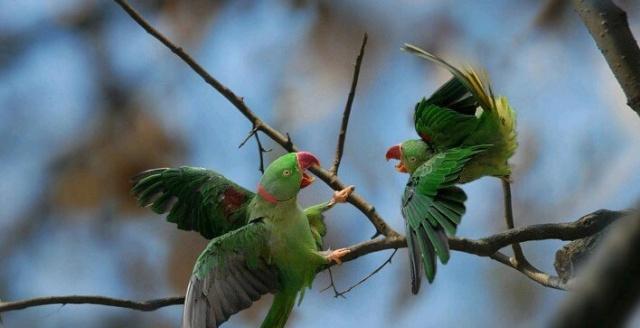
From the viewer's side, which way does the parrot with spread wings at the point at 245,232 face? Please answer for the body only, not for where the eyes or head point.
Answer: to the viewer's right

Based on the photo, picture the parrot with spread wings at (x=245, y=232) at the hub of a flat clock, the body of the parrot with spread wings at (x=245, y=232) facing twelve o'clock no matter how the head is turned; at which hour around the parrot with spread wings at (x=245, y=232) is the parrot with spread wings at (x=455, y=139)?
the parrot with spread wings at (x=455, y=139) is roughly at 12 o'clock from the parrot with spread wings at (x=245, y=232).

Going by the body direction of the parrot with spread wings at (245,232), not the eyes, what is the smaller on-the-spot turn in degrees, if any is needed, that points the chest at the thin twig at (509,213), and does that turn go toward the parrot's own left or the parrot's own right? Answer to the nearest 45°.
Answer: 0° — it already faces it
